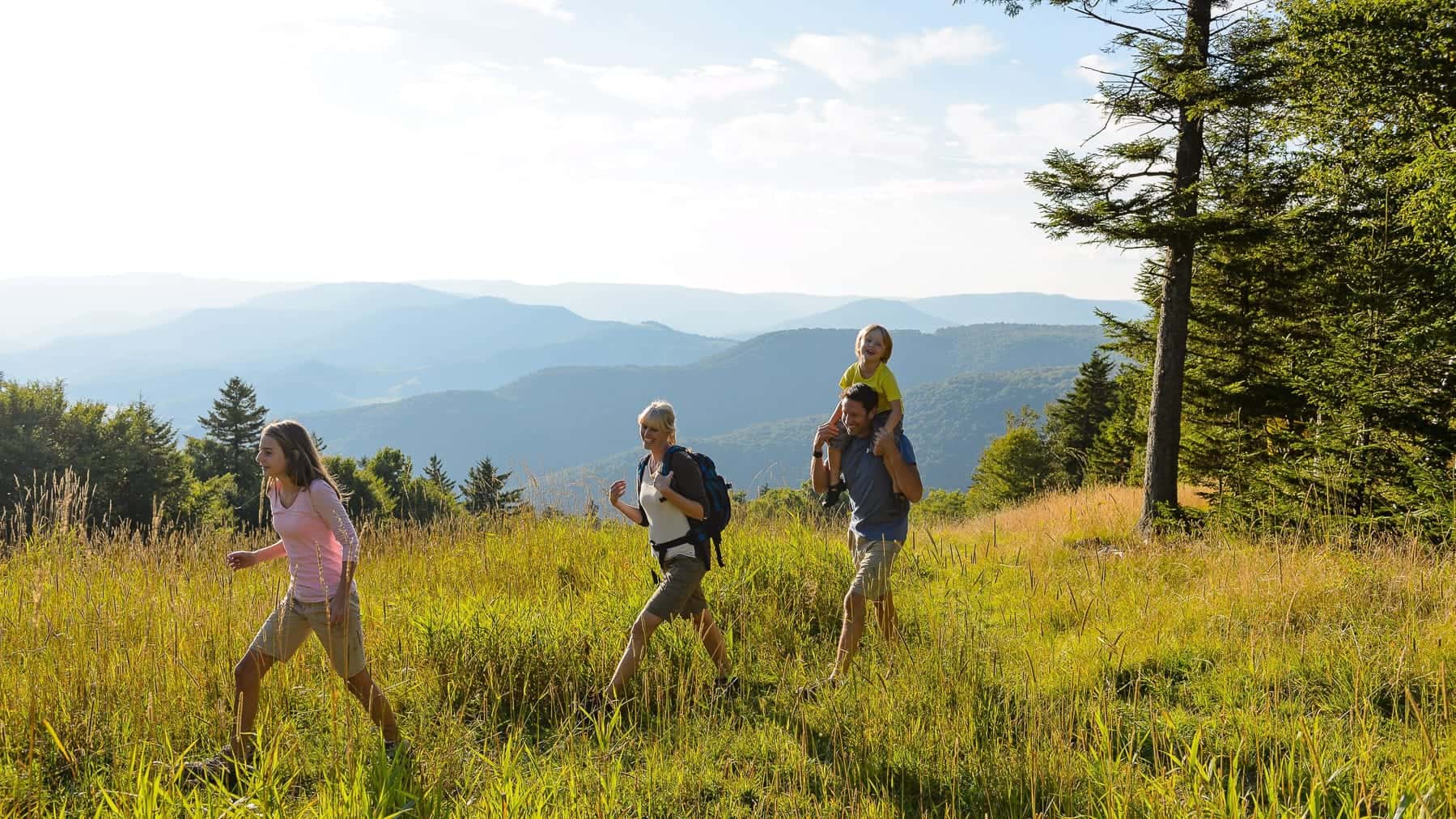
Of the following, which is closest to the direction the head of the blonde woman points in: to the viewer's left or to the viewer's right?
to the viewer's left

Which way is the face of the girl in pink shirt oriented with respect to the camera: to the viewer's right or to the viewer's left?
to the viewer's left

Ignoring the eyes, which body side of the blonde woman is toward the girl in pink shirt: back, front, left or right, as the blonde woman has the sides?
front

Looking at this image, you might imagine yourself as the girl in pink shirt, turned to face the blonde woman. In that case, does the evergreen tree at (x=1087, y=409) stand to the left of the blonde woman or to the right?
left

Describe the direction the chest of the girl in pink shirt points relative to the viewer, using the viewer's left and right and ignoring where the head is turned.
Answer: facing the viewer and to the left of the viewer

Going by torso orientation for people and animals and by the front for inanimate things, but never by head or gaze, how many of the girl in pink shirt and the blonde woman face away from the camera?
0

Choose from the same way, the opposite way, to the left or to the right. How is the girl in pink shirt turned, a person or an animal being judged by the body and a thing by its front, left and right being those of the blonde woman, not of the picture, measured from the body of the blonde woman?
the same way

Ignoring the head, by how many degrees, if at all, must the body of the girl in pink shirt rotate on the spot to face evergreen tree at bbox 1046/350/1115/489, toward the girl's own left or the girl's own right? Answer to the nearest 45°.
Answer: approximately 180°
